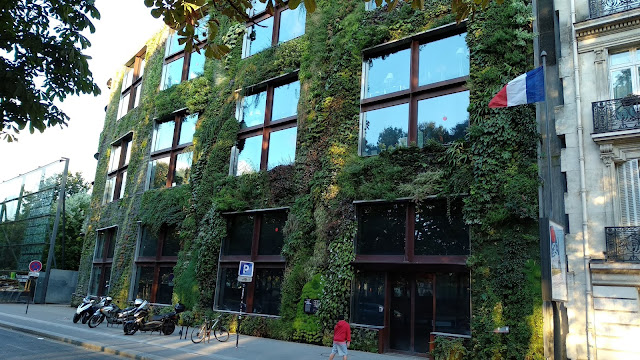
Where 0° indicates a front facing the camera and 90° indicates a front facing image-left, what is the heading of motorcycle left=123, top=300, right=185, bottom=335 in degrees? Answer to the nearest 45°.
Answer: approximately 90°

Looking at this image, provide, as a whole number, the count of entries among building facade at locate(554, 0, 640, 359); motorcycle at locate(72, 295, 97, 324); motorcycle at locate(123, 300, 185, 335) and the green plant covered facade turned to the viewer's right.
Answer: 0

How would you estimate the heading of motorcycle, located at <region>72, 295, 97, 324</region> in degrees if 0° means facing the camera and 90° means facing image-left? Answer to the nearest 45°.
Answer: approximately 45°

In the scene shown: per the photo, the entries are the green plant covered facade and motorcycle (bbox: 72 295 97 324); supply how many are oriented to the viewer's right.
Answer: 0

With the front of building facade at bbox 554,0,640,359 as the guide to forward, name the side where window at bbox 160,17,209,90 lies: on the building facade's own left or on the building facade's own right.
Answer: on the building facade's own right

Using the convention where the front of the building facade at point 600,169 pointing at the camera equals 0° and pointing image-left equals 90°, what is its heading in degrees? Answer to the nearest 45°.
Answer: approximately 45°

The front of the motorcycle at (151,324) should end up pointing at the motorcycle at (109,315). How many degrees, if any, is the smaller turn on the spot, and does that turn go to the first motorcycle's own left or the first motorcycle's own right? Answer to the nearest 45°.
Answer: approximately 45° to the first motorcycle's own right

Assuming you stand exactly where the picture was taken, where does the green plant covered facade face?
facing the viewer and to the left of the viewer

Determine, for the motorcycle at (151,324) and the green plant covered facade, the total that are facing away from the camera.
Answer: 0

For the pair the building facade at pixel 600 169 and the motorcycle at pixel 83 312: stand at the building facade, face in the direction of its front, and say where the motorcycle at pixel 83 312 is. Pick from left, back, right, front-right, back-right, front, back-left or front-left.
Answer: front-right
